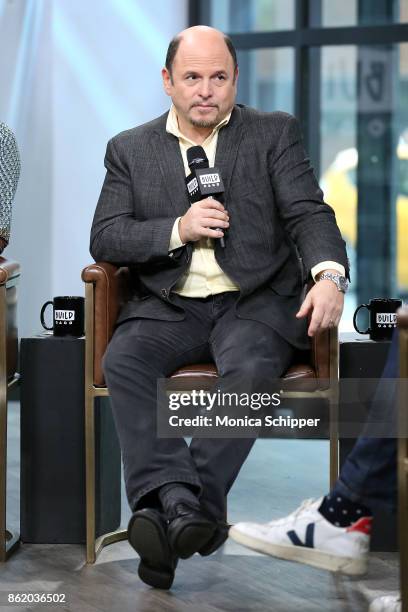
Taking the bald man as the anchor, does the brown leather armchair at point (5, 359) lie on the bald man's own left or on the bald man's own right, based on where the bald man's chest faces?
on the bald man's own right

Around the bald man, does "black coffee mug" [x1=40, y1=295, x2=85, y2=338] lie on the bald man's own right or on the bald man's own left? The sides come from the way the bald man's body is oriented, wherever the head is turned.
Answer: on the bald man's own right

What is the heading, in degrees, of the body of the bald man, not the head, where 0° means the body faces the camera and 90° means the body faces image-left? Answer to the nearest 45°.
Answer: approximately 0°

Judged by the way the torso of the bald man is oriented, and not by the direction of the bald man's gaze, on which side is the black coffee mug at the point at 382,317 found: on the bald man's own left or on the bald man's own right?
on the bald man's own left
